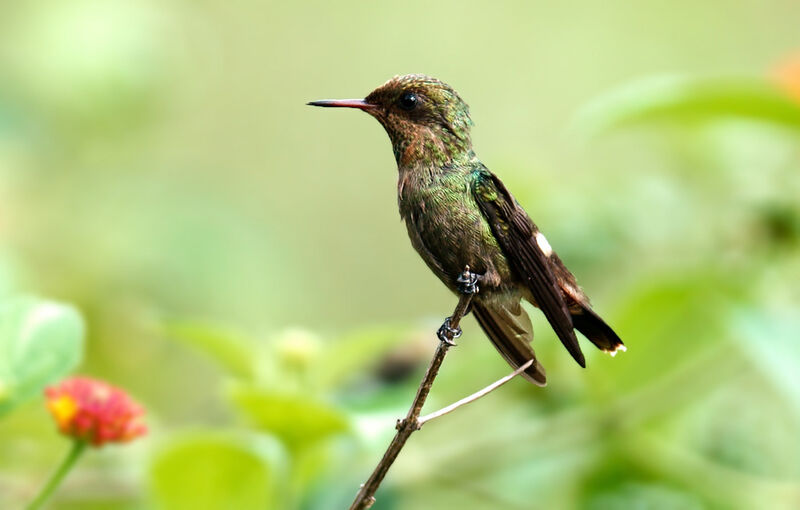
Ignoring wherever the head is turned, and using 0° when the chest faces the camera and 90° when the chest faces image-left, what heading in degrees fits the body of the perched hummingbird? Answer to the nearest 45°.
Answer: approximately 90°

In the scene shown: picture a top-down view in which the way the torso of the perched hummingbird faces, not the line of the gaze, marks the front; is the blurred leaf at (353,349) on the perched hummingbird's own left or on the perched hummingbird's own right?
on the perched hummingbird's own right

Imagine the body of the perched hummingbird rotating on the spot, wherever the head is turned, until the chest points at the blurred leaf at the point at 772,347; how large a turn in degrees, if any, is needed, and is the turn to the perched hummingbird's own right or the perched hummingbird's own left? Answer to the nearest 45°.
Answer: approximately 135° to the perched hummingbird's own right

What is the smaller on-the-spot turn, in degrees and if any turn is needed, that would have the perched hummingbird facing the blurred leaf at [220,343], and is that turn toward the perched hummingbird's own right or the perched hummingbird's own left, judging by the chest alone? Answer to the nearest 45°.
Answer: approximately 45° to the perched hummingbird's own right

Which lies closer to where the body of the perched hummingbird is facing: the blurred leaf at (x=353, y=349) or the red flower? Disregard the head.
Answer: the red flower

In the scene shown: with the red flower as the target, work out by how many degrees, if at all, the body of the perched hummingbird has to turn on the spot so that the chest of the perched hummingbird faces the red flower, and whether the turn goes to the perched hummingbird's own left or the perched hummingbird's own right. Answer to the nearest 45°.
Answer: approximately 45° to the perched hummingbird's own right

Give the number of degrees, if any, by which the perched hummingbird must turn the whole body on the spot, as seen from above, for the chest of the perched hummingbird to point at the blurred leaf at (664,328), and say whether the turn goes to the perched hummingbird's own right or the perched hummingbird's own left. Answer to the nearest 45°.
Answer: approximately 135° to the perched hummingbird's own right
